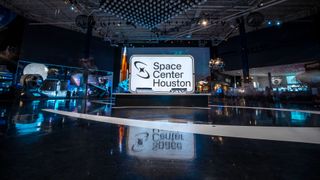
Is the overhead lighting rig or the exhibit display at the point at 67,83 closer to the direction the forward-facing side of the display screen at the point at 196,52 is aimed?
the overhead lighting rig

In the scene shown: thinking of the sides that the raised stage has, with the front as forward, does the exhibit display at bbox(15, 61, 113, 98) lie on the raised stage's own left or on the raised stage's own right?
on the raised stage's own right

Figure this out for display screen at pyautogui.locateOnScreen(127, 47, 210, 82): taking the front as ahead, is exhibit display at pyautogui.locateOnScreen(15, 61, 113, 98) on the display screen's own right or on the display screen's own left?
on the display screen's own right

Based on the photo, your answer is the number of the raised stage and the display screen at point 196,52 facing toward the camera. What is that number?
2
